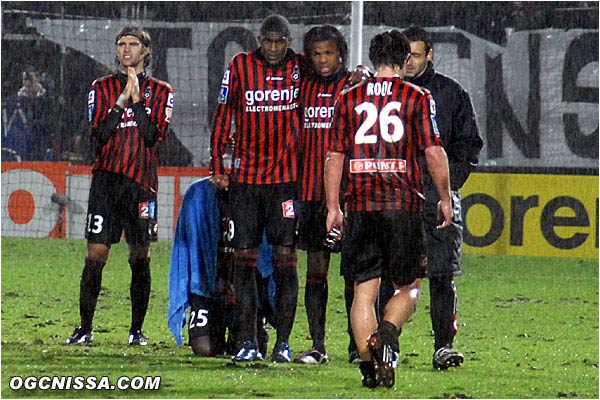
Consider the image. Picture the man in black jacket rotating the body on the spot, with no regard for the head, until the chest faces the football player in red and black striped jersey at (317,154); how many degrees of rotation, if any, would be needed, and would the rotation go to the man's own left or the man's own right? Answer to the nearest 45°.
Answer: approximately 45° to the man's own right

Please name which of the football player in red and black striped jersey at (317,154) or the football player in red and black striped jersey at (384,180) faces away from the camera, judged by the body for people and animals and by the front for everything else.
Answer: the football player in red and black striped jersey at (384,180)

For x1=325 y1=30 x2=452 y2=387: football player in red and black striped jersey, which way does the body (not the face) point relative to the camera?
away from the camera

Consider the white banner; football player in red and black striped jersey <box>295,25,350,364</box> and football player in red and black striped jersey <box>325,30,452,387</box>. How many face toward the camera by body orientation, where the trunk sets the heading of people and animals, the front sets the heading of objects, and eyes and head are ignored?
2

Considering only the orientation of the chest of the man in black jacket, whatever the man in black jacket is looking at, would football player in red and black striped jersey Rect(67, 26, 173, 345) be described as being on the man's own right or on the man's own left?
on the man's own right

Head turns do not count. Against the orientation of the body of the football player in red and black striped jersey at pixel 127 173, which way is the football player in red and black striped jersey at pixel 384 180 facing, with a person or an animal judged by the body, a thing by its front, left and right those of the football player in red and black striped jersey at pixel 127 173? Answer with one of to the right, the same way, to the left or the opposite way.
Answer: the opposite way

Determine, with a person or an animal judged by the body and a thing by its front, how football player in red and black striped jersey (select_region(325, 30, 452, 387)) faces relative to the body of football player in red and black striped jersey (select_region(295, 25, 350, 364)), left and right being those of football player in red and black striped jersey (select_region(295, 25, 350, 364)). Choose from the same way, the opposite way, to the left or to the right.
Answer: the opposite way

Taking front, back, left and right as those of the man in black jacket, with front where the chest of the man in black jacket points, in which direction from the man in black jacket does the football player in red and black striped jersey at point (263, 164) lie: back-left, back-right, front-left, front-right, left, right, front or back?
front-right

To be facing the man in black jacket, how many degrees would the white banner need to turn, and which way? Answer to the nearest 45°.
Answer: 0° — it already faces them

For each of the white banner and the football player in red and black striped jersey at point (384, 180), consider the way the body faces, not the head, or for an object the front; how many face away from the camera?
1
